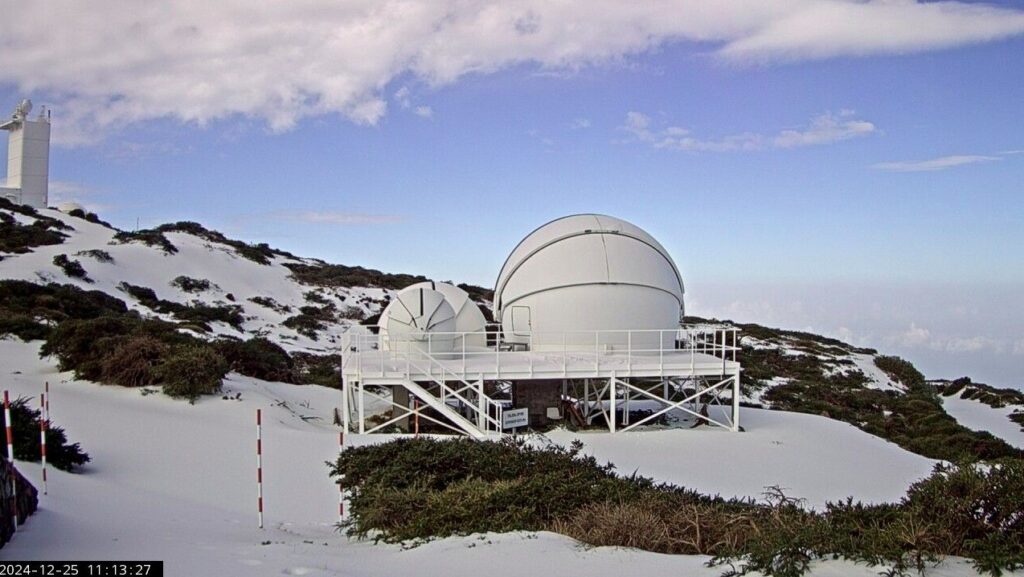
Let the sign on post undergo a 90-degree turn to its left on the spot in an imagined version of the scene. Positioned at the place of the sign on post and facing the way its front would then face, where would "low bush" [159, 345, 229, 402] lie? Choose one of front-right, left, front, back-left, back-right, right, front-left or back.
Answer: back

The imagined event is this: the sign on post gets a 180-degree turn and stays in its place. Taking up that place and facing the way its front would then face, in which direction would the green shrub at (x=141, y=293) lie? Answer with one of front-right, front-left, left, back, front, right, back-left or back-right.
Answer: front-left

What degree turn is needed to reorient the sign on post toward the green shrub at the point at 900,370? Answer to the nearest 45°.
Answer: approximately 135° to its left

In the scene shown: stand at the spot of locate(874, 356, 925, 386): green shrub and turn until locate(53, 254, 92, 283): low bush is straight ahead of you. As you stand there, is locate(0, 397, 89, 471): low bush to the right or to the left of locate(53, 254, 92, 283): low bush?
left

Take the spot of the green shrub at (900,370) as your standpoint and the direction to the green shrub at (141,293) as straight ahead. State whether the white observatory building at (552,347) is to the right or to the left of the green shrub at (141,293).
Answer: left

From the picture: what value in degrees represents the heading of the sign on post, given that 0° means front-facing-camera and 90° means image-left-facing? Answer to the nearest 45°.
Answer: approximately 0°

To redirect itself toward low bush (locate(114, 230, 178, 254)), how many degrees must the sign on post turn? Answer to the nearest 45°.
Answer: approximately 135° to its right
